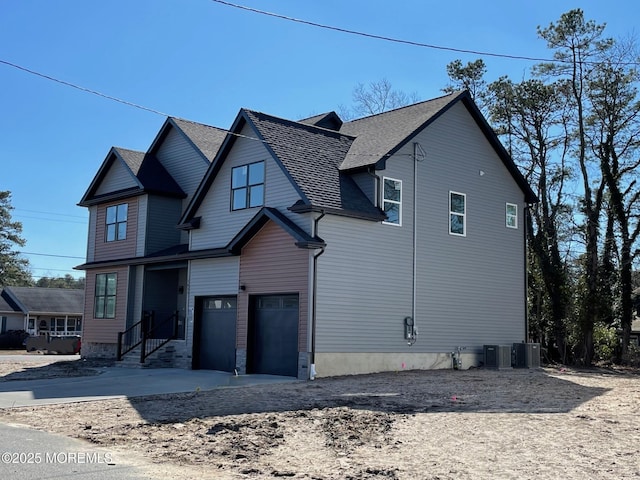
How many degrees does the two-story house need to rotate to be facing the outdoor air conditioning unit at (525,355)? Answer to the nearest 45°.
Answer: approximately 135° to its left

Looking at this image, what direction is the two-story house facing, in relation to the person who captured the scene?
facing the viewer and to the left of the viewer

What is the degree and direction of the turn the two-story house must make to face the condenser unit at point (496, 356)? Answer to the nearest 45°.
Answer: approximately 135° to its left
